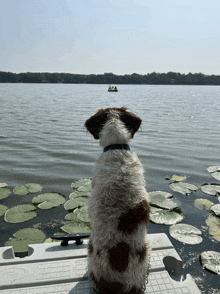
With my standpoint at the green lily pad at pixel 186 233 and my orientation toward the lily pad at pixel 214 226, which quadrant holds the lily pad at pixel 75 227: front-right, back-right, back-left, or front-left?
back-left

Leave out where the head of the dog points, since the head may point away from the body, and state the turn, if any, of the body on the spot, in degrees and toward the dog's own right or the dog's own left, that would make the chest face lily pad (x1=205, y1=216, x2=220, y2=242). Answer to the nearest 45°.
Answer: approximately 45° to the dog's own right

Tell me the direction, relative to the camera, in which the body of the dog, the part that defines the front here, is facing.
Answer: away from the camera

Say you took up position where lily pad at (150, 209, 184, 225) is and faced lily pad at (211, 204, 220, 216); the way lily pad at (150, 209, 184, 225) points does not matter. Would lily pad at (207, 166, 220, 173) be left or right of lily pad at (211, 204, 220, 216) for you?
left

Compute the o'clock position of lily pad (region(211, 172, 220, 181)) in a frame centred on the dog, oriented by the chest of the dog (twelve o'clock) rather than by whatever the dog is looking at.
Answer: The lily pad is roughly at 1 o'clock from the dog.

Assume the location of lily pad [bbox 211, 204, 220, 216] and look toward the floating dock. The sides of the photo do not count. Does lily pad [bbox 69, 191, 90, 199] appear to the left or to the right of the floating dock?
right

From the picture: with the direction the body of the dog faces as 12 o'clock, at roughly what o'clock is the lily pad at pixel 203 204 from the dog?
The lily pad is roughly at 1 o'clock from the dog.
